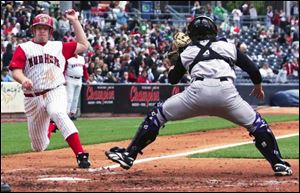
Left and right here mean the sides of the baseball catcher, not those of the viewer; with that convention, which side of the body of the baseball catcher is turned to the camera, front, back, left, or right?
back

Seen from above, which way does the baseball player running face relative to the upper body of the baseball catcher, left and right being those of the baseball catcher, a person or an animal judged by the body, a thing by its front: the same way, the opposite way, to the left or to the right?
the opposite way

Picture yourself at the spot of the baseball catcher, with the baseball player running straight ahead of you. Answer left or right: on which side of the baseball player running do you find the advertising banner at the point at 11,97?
right

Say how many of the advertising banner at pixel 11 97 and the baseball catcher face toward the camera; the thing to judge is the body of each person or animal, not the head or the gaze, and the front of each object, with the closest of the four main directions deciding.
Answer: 1

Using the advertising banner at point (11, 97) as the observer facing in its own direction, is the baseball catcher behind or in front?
in front

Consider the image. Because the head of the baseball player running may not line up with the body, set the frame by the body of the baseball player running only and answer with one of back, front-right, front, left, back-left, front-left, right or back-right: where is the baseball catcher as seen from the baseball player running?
front-left

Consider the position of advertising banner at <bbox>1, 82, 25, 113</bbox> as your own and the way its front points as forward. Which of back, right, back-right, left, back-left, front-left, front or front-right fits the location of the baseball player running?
front

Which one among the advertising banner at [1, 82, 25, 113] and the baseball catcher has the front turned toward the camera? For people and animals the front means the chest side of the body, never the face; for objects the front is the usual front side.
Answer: the advertising banner

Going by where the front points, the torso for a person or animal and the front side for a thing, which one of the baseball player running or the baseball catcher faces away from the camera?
the baseball catcher

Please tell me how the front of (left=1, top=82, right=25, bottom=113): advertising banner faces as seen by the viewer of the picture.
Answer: facing the viewer
